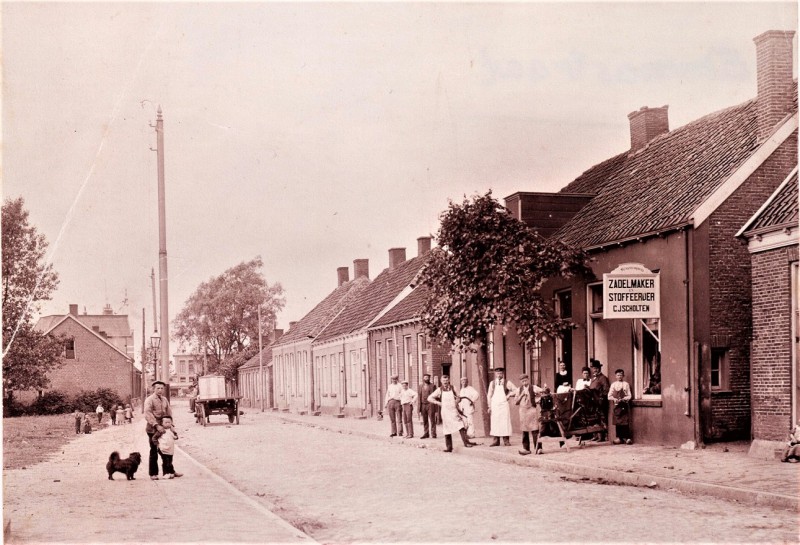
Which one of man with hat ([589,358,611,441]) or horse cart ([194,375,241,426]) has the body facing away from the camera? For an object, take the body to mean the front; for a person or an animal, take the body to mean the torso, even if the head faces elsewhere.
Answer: the horse cart

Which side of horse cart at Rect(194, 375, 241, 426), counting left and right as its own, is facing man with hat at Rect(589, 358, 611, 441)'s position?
back

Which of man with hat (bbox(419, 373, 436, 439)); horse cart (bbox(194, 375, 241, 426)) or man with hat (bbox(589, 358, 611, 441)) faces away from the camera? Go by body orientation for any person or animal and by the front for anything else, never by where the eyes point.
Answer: the horse cart

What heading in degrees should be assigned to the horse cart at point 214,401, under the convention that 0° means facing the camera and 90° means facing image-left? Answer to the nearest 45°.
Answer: approximately 180°
